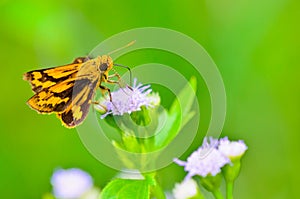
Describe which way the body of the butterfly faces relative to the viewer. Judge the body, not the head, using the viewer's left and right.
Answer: facing to the right of the viewer
